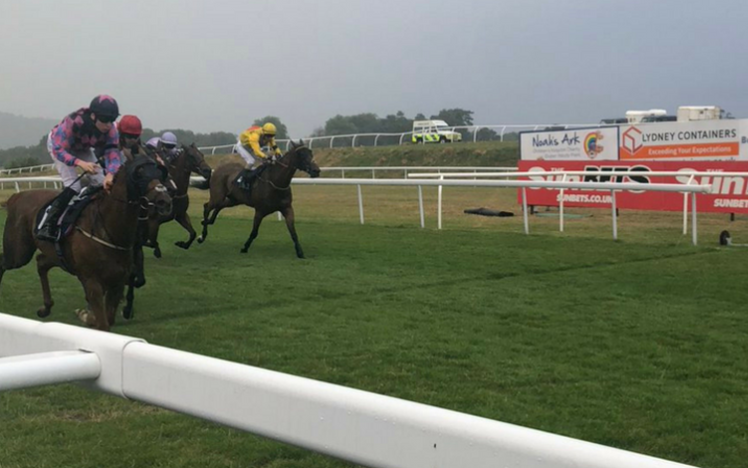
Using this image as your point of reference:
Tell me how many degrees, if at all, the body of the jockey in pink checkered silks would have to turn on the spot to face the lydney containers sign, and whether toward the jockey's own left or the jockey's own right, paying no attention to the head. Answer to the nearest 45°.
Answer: approximately 90° to the jockey's own left

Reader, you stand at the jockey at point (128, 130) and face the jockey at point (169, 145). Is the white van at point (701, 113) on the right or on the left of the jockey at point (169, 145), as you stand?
right

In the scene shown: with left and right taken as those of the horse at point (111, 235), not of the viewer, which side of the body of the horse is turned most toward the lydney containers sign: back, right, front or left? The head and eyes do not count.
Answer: left

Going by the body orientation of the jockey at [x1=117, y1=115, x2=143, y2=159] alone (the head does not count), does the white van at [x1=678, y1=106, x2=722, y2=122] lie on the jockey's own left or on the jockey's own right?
on the jockey's own left

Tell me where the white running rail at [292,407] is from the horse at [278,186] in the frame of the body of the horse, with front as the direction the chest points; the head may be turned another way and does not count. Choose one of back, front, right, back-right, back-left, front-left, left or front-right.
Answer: front-right

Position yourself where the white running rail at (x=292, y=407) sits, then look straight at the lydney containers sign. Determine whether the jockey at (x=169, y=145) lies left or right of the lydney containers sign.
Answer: left

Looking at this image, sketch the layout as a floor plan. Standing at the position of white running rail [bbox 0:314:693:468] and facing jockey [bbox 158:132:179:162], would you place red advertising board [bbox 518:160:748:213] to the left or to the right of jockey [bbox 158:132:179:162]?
right

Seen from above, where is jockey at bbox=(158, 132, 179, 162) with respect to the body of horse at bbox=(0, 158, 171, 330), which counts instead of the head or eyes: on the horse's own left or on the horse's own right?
on the horse's own left
